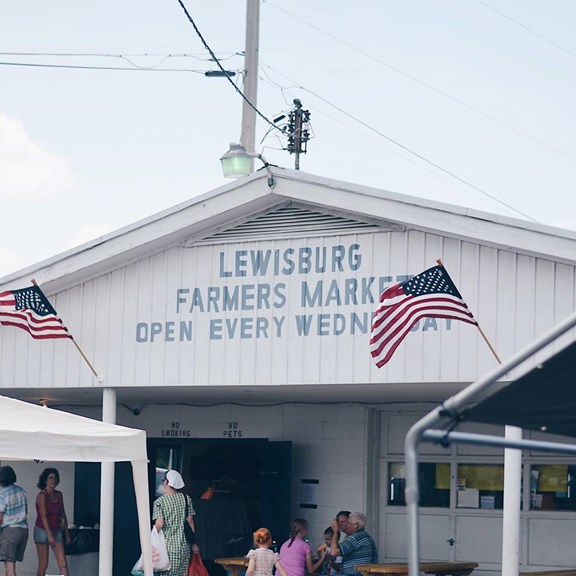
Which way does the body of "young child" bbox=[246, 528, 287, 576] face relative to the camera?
away from the camera

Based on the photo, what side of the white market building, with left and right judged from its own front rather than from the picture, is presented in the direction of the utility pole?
back

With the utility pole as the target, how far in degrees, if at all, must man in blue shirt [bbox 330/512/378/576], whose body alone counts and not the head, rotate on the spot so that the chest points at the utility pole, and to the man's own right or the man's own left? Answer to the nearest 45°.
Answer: approximately 90° to the man's own right

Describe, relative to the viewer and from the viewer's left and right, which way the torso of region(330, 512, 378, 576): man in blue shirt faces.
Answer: facing to the left of the viewer

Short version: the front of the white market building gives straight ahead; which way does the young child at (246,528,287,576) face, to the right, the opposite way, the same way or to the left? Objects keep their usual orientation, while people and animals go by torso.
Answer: the opposite way

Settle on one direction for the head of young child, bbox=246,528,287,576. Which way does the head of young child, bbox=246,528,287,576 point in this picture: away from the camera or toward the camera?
away from the camera

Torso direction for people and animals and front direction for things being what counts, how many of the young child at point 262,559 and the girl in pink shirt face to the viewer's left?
0

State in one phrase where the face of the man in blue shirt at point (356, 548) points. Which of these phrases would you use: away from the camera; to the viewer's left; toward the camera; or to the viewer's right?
to the viewer's left

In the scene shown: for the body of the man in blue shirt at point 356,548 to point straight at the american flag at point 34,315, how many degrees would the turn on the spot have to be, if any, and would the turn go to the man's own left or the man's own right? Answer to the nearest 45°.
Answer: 0° — they already face it

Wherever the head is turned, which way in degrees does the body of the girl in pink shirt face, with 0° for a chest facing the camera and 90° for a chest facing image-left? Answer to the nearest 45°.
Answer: approximately 225°

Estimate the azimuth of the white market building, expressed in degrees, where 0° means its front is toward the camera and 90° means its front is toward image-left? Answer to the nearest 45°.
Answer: approximately 0°
